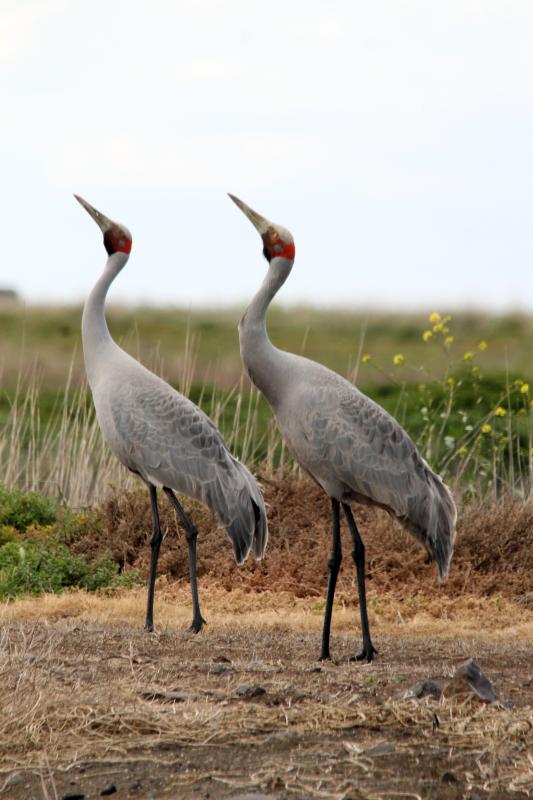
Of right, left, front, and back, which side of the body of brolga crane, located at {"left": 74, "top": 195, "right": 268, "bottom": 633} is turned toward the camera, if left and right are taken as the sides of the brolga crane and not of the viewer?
left

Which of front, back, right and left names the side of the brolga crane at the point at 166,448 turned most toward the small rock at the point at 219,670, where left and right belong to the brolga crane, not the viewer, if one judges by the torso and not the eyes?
left

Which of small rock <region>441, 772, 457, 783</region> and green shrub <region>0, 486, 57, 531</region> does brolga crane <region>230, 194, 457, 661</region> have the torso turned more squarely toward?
the green shrub

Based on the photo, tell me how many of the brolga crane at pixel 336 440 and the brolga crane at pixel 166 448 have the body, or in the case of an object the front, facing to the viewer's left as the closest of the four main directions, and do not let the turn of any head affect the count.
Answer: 2

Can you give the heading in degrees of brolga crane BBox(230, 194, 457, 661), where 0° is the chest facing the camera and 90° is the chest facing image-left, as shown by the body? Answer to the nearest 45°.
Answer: approximately 90°

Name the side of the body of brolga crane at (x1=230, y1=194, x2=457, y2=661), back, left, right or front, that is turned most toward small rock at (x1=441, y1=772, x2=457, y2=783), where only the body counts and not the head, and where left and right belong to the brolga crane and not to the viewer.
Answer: left

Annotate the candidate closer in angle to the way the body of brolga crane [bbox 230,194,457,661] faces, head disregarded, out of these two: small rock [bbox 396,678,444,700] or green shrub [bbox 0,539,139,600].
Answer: the green shrub

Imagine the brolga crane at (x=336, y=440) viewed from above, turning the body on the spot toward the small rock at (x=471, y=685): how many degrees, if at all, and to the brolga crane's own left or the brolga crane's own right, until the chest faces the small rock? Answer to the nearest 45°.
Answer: approximately 135° to the brolga crane's own left
